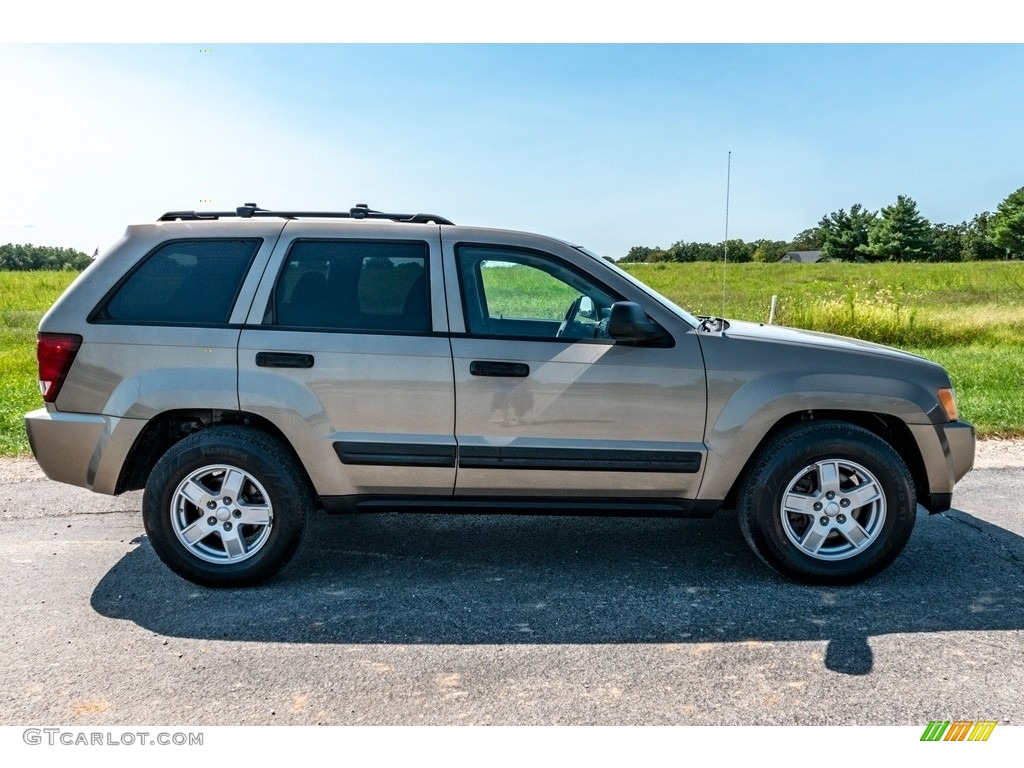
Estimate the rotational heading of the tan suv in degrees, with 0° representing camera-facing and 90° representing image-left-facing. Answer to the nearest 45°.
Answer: approximately 270°
